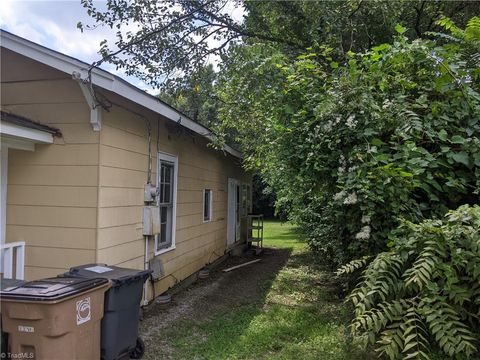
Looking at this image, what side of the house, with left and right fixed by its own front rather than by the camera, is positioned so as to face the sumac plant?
left

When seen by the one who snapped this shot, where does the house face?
facing the viewer and to the left of the viewer

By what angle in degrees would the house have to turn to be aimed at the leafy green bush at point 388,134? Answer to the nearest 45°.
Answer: approximately 135° to its left

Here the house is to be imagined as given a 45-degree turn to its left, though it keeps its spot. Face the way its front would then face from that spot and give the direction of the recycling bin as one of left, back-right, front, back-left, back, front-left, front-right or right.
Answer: front

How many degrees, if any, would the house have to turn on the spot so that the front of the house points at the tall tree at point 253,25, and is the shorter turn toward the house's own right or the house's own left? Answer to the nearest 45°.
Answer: approximately 180°
